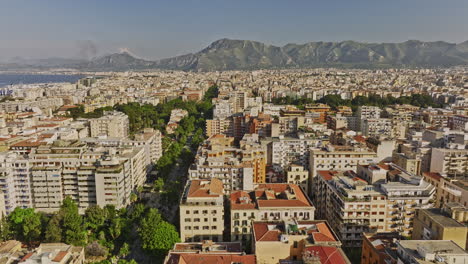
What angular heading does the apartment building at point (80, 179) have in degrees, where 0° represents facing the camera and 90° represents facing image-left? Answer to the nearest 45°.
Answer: approximately 0°

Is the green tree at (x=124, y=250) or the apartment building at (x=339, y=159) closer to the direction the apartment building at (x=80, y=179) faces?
the green tree

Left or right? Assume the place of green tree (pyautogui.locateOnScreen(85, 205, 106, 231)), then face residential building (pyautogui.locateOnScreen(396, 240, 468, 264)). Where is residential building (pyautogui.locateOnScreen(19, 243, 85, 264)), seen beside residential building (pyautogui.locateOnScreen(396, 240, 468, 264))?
right

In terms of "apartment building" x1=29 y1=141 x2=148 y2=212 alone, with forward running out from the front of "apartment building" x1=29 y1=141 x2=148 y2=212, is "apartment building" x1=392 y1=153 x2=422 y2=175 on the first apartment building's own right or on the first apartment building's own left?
on the first apartment building's own left

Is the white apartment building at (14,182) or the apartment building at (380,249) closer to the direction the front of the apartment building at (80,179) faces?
the apartment building

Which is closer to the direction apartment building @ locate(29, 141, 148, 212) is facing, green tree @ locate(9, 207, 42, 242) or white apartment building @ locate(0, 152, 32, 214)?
the green tree

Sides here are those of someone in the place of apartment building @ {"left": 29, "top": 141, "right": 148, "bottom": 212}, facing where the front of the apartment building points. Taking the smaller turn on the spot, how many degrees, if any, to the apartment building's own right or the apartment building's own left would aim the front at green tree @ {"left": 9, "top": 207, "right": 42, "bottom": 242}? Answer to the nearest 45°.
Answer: approximately 45° to the apartment building's own right

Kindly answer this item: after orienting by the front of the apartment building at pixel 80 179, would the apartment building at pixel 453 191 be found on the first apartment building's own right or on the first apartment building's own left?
on the first apartment building's own left

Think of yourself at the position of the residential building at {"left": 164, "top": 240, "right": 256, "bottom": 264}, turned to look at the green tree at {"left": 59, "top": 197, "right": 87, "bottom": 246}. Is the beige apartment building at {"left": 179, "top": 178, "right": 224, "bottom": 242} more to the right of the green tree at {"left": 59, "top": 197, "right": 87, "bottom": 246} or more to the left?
right
